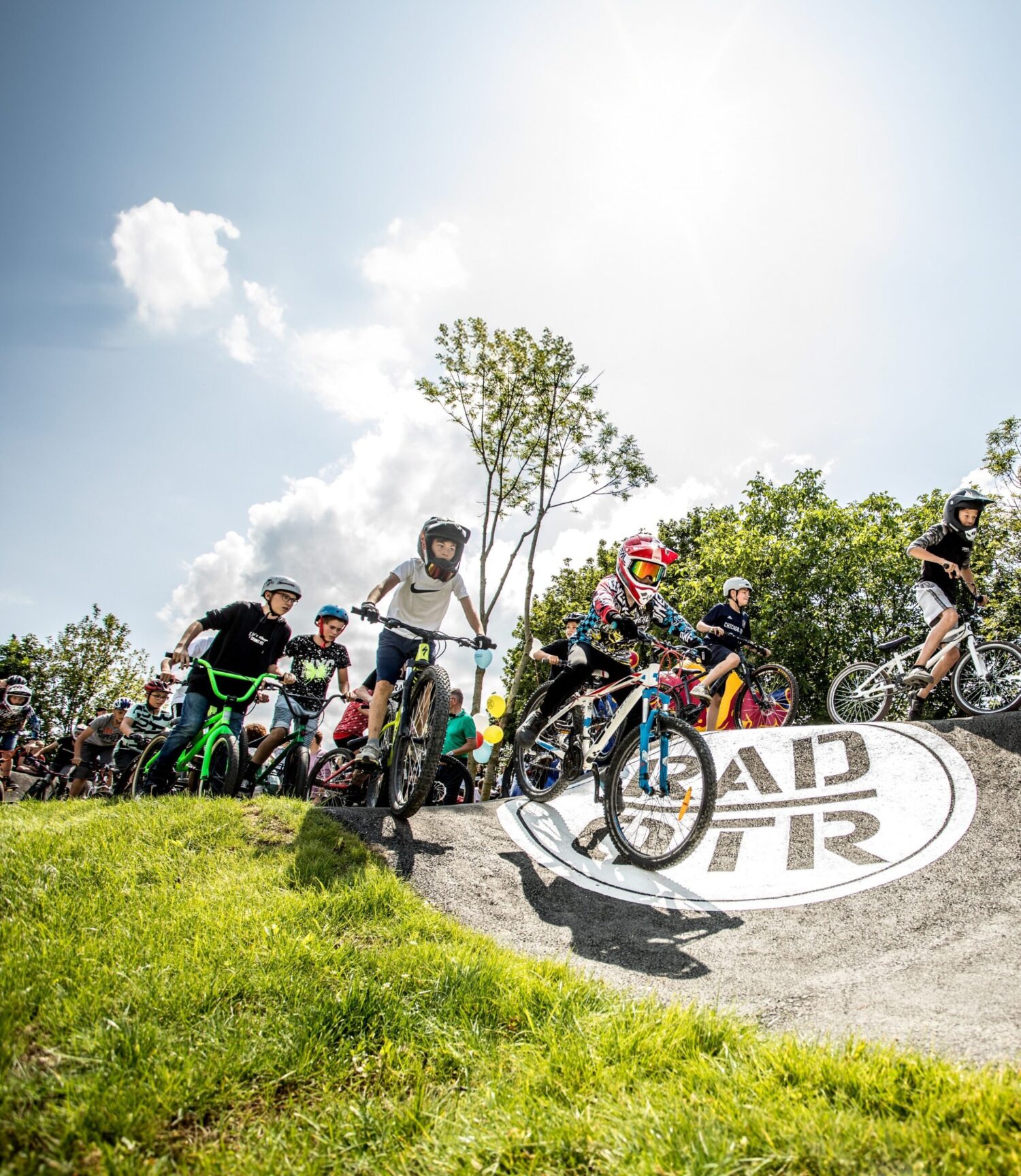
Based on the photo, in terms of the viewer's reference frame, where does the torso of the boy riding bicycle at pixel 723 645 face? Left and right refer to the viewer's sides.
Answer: facing the viewer and to the right of the viewer

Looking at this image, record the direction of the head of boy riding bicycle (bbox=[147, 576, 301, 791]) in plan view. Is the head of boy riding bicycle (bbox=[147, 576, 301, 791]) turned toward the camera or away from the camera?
toward the camera

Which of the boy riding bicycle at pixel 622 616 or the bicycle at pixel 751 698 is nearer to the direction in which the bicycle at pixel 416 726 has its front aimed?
the boy riding bicycle

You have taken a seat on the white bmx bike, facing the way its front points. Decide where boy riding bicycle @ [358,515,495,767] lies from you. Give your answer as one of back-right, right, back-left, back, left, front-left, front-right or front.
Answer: back-right

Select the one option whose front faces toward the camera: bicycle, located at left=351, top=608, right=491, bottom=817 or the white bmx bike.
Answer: the bicycle

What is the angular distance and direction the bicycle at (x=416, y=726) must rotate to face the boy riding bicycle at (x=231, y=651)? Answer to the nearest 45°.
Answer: approximately 135° to its right

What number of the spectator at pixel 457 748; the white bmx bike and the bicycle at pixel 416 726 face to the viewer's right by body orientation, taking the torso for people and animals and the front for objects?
1

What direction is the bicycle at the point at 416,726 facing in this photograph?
toward the camera

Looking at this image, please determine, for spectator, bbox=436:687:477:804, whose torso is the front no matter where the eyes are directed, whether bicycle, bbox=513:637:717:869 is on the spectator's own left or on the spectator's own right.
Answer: on the spectator's own left

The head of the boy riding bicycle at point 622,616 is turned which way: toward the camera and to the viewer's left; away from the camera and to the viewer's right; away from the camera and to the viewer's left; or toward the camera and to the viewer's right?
toward the camera and to the viewer's right

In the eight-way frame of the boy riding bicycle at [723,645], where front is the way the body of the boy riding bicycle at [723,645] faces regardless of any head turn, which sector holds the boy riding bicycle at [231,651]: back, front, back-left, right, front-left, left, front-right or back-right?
right

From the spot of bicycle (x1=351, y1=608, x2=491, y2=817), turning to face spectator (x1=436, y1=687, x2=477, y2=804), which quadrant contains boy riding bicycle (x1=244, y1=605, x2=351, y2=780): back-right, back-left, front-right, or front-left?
front-left
